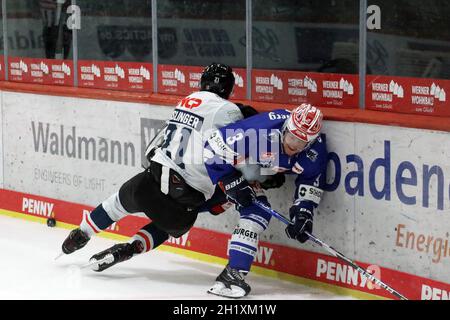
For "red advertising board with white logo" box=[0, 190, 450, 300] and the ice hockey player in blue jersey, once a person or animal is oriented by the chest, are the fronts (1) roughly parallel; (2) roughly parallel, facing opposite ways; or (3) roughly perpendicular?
roughly perpendicular

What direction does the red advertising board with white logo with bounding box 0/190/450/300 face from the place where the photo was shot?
facing the viewer and to the left of the viewer

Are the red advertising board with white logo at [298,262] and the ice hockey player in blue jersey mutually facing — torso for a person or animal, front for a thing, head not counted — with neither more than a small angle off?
no

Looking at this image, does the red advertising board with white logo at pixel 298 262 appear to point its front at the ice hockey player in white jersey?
no
